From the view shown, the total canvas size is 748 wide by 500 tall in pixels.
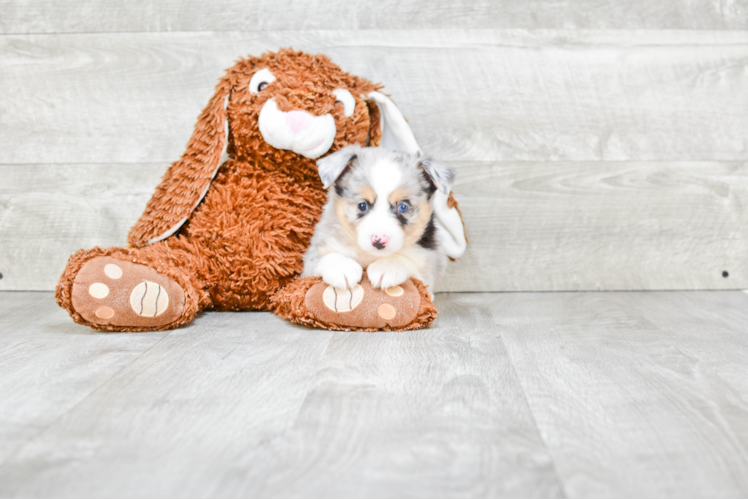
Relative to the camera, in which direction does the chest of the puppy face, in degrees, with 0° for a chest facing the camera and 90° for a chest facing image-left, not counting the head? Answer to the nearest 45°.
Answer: approximately 0°

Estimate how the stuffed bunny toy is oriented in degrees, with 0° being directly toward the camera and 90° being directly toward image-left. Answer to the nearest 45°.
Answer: approximately 0°
